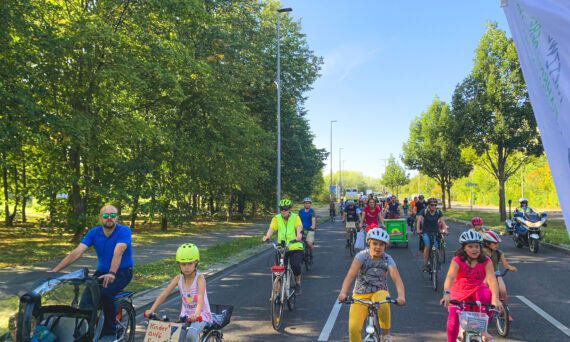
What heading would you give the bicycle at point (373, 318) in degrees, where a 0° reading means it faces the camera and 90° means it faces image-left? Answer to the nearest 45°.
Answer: approximately 0°

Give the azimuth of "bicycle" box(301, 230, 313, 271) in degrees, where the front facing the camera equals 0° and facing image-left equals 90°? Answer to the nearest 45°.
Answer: approximately 0°

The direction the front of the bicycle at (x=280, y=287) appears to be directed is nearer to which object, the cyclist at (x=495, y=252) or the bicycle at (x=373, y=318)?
the bicycle

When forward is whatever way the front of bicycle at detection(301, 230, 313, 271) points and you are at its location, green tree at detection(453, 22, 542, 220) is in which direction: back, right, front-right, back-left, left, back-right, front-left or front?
back-left

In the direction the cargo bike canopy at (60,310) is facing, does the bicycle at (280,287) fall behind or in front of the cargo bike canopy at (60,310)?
behind

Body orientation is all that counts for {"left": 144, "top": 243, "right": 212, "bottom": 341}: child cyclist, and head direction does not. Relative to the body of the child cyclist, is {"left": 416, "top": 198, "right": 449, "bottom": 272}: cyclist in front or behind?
behind
